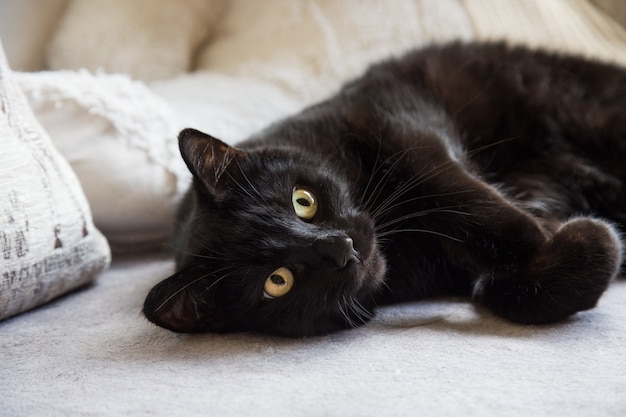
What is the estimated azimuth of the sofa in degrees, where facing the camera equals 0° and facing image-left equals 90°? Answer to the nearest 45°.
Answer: approximately 0°
